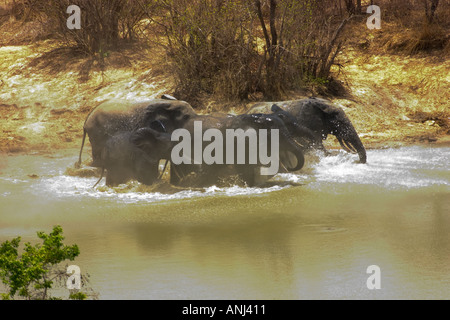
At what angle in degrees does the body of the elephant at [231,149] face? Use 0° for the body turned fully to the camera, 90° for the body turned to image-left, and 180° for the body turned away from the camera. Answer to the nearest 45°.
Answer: approximately 270°

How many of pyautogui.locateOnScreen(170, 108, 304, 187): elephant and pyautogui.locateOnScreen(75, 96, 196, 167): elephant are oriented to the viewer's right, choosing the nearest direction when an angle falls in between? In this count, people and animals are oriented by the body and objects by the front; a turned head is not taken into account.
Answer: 2

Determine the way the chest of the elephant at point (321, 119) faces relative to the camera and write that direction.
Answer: to the viewer's right

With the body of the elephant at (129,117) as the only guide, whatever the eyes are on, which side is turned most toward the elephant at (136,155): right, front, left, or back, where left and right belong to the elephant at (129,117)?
right

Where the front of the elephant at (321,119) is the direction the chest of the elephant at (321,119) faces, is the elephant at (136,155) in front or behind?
behind

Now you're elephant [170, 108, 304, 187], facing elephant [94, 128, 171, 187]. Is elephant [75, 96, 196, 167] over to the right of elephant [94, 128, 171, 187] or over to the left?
right

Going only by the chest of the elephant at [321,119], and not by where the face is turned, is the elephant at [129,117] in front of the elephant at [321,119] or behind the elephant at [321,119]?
behind

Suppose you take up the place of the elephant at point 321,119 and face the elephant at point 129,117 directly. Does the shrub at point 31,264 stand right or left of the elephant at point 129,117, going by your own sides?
left

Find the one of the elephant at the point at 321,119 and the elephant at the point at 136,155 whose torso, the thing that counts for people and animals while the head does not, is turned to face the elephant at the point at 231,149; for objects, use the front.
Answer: the elephant at the point at 136,155

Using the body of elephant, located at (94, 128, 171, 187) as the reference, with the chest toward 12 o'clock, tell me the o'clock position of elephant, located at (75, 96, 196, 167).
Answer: elephant, located at (75, 96, 196, 167) is roughly at 9 o'clock from elephant, located at (94, 128, 171, 187).

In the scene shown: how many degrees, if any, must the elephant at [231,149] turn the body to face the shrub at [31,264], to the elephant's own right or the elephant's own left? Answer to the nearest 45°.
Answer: approximately 90° to the elephant's own right

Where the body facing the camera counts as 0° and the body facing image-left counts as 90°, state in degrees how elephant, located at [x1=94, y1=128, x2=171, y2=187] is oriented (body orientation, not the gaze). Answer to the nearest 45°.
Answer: approximately 270°

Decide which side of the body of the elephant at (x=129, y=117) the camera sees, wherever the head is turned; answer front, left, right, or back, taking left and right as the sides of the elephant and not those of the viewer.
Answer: right
